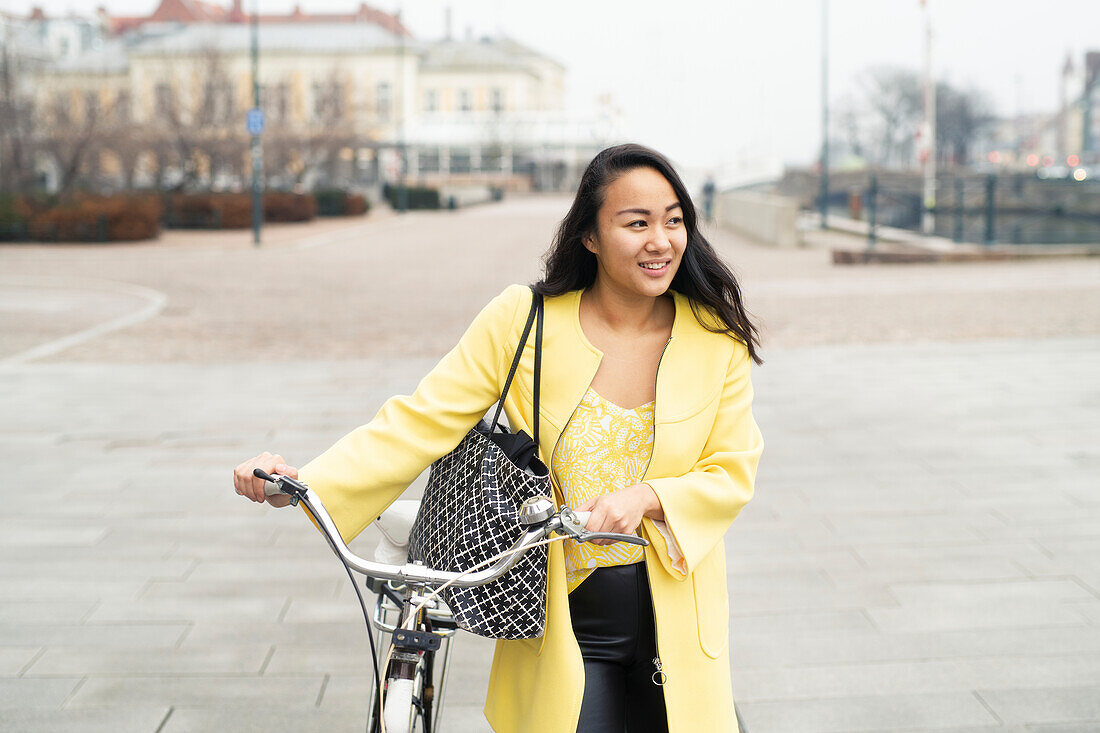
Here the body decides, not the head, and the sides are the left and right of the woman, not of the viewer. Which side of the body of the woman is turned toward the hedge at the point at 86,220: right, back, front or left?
back

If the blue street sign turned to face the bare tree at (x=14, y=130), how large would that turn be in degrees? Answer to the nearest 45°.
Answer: approximately 135° to its right

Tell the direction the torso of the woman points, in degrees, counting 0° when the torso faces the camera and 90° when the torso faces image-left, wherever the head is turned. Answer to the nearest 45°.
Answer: approximately 0°

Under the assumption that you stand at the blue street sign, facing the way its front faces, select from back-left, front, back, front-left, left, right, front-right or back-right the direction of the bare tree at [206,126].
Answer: back

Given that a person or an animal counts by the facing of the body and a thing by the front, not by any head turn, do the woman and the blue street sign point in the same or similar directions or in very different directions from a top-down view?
same or similar directions

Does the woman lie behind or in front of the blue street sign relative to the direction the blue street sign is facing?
in front

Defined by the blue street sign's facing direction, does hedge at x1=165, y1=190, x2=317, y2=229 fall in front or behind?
behind

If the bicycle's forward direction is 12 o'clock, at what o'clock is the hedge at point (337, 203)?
The hedge is roughly at 6 o'clock from the bicycle.

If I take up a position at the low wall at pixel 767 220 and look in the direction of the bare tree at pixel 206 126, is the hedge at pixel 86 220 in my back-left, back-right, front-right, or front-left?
front-left

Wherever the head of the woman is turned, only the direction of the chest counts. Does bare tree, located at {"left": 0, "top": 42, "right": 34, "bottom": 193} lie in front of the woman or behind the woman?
behind

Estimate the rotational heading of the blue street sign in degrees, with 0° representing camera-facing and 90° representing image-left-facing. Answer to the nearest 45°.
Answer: approximately 0°

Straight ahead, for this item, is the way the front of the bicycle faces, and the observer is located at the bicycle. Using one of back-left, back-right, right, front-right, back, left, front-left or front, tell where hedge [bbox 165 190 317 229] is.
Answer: back

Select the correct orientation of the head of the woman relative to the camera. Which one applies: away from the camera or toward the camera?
toward the camera

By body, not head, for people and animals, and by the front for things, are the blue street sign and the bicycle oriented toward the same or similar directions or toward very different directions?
same or similar directions

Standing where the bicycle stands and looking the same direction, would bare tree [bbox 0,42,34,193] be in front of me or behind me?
behind

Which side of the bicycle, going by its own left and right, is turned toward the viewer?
front

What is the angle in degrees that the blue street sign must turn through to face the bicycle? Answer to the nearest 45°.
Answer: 0° — it already faces it

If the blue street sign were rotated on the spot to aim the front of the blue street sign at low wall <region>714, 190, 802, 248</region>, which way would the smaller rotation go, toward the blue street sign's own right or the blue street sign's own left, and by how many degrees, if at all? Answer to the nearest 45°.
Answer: approximately 90° to the blue street sign's own left

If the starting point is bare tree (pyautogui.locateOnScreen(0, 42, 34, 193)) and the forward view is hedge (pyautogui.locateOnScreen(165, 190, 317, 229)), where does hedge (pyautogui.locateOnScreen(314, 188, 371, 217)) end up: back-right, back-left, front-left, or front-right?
front-left

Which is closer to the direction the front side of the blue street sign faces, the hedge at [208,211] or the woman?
the woman

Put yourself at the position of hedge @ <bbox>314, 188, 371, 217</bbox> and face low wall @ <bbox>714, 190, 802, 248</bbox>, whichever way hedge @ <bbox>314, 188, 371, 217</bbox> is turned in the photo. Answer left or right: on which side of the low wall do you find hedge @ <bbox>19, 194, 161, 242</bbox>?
right

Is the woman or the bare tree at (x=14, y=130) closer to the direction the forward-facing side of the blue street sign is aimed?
the woman
